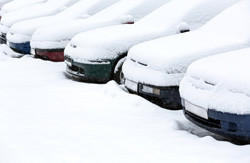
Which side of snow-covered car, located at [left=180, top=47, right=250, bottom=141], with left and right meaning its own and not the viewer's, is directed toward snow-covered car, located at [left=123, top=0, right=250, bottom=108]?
right

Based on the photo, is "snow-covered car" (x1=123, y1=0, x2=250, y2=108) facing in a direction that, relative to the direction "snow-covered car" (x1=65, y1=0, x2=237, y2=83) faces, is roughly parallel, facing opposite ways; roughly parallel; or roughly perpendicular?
roughly parallel

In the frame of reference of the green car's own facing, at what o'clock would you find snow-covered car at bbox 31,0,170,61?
The snow-covered car is roughly at 4 o'clock from the green car.

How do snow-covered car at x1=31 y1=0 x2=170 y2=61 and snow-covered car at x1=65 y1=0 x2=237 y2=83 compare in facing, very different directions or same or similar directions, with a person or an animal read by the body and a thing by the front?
same or similar directions

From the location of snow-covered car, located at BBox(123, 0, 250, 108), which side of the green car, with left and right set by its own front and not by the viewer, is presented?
left

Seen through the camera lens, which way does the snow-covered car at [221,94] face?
facing the viewer and to the left of the viewer

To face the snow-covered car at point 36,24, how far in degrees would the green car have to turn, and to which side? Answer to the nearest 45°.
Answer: approximately 90° to its right

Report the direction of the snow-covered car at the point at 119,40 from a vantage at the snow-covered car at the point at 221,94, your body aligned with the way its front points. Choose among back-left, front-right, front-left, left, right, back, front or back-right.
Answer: right

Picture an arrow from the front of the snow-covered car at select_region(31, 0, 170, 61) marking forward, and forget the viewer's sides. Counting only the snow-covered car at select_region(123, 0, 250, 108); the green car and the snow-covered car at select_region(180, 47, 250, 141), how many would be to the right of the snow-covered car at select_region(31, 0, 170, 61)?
0

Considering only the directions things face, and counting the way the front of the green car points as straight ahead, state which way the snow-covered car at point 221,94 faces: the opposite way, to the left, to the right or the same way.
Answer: the same way

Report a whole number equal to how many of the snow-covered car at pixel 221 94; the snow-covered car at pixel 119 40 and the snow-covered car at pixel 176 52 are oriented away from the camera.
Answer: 0

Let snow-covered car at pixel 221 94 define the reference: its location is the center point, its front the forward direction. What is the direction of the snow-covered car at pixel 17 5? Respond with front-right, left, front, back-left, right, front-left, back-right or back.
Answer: right

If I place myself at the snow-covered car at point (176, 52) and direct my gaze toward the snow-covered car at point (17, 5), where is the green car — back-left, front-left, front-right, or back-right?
front-left

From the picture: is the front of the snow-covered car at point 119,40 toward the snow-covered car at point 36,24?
no

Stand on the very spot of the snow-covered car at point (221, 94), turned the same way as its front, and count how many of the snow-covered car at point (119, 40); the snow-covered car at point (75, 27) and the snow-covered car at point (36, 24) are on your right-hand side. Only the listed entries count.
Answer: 3

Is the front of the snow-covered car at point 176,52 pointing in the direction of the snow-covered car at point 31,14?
no
